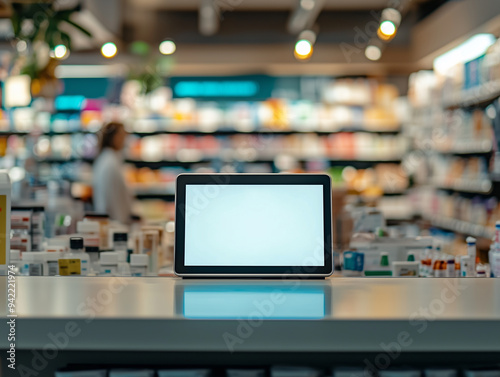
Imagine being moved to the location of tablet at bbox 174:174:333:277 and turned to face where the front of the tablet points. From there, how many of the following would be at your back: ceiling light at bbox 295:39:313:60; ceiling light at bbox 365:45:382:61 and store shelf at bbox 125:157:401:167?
3

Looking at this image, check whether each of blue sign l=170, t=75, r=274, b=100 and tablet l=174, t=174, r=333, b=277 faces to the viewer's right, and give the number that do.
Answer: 0

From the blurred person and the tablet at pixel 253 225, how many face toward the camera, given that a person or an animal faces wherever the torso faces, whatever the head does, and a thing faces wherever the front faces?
1

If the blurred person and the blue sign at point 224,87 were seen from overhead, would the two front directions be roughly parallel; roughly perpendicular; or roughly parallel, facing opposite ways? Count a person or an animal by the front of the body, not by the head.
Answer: roughly perpendicular

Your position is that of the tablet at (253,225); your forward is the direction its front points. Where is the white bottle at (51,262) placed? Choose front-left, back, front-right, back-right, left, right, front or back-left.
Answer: back-right

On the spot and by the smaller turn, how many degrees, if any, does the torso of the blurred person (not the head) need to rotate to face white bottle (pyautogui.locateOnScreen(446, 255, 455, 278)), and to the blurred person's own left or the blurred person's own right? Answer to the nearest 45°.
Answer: approximately 90° to the blurred person's own right

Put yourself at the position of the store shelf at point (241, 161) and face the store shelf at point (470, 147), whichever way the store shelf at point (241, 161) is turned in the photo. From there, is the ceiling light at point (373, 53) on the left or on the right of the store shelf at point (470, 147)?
left

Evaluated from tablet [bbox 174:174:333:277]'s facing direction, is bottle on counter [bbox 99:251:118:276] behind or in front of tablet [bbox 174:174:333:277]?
behind

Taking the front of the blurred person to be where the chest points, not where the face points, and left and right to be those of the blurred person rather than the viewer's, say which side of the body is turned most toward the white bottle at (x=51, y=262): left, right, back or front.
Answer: right

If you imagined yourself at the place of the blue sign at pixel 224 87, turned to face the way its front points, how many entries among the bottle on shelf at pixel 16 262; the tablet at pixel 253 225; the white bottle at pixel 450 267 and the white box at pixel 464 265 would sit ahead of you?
4

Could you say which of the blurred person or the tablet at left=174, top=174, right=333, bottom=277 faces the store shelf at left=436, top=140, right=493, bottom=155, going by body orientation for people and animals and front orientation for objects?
the blurred person

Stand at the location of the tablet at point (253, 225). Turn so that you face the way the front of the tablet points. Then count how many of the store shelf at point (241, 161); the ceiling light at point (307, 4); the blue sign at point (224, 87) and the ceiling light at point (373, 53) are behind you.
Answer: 4

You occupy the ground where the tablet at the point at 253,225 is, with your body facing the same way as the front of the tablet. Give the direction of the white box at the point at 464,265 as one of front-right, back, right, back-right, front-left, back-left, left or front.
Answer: back-left

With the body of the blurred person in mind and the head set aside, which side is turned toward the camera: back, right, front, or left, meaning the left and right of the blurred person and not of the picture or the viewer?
right

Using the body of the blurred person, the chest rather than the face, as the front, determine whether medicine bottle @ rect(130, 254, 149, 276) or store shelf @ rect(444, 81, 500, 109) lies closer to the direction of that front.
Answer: the store shelf

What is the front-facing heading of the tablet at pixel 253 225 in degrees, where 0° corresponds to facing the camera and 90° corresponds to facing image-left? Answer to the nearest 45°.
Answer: approximately 0°

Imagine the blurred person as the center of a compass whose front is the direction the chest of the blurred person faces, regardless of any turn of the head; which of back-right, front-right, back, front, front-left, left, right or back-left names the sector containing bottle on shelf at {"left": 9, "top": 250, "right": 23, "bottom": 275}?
right
